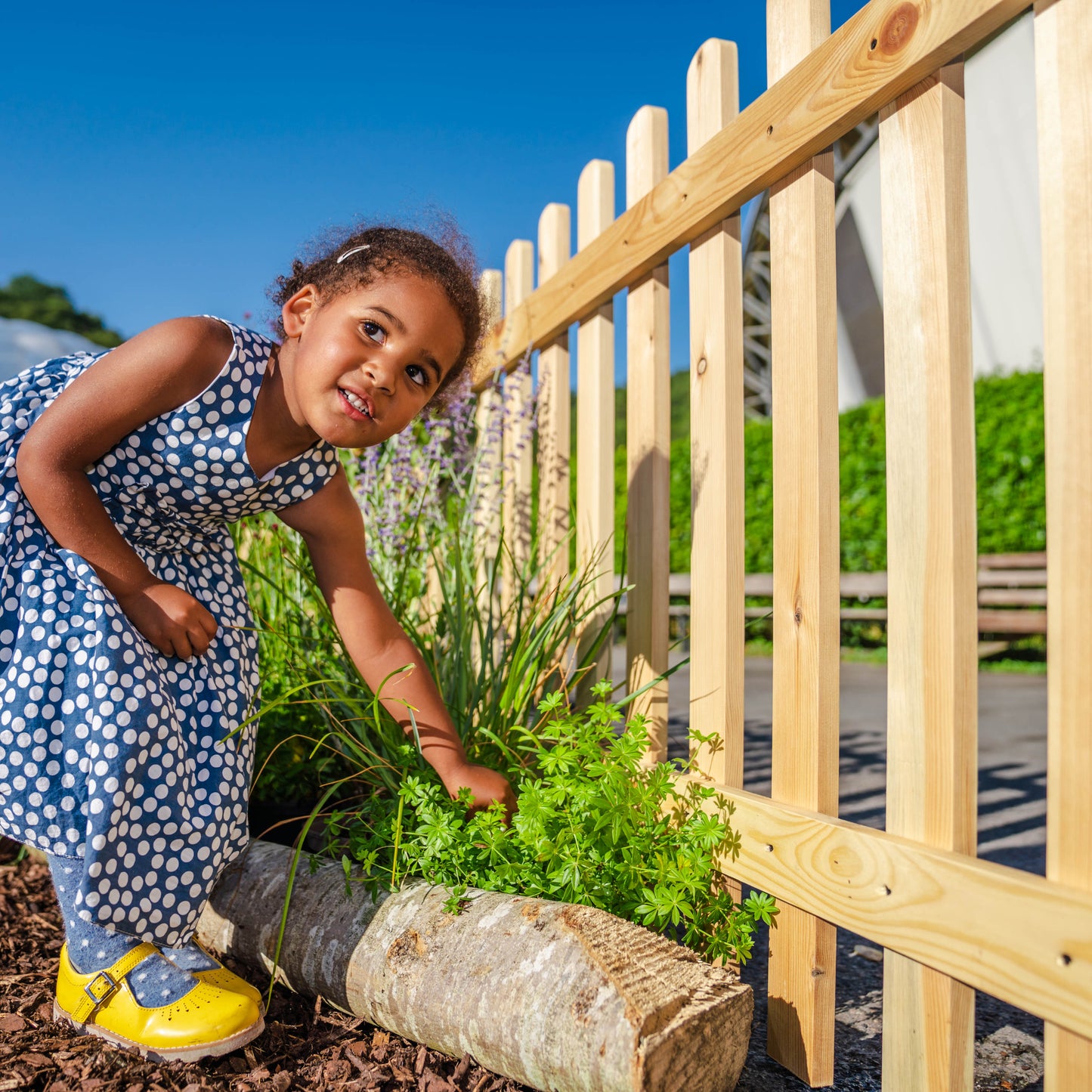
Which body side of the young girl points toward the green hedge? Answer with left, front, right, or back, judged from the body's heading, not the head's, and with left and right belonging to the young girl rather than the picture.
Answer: left

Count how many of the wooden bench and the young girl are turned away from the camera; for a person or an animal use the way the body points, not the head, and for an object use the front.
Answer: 0

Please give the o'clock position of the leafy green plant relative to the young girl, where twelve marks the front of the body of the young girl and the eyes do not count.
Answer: The leafy green plant is roughly at 11 o'clock from the young girl.

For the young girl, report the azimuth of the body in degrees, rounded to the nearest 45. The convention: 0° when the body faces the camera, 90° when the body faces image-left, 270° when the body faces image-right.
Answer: approximately 315°

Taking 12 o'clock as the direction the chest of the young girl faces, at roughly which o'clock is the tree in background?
The tree in background is roughly at 7 o'clock from the young girl.

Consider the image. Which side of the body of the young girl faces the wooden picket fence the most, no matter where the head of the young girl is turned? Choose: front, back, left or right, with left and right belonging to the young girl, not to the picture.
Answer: front

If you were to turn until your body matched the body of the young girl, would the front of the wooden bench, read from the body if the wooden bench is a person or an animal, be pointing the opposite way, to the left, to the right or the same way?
to the right

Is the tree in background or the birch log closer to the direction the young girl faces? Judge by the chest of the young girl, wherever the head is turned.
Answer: the birch log
